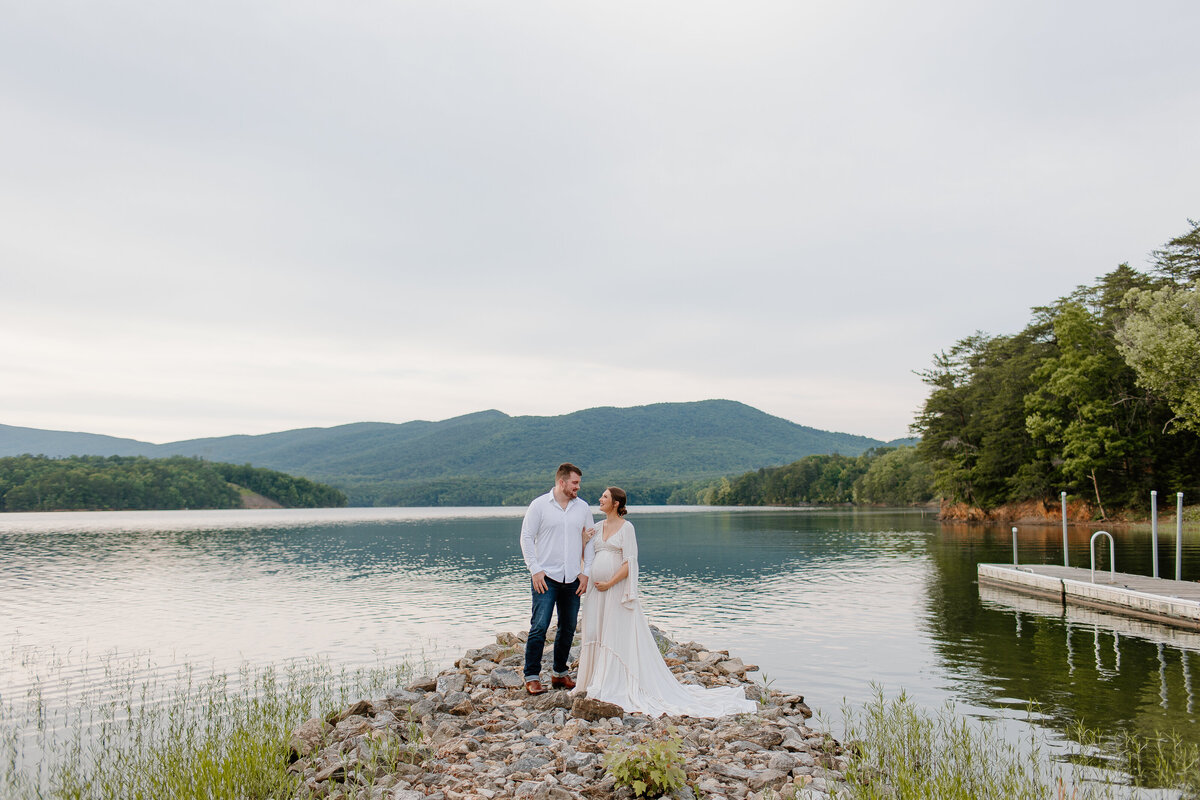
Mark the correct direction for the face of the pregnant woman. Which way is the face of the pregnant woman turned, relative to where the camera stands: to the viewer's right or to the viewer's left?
to the viewer's left

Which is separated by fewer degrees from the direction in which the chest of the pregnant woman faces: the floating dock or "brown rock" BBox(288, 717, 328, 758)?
the brown rock

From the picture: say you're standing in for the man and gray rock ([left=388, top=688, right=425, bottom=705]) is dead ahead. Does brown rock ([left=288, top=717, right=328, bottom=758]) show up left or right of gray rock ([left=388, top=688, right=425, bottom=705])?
left

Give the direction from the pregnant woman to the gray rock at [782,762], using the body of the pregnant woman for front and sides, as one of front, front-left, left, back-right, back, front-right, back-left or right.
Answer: left

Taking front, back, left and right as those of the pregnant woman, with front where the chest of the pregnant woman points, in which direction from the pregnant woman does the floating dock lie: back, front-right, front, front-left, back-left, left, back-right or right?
back

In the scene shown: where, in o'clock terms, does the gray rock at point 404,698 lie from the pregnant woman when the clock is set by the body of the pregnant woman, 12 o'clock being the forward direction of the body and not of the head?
The gray rock is roughly at 2 o'clock from the pregnant woman.

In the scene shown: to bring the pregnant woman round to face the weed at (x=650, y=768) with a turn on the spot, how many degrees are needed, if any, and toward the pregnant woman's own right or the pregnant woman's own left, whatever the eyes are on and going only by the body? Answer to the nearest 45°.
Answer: approximately 45° to the pregnant woman's own left

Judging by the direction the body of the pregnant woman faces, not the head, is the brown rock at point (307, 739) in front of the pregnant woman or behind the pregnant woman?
in front

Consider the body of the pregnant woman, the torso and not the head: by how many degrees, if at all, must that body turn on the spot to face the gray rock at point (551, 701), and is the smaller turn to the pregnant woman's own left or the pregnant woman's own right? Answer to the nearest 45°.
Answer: approximately 45° to the pregnant woman's own right

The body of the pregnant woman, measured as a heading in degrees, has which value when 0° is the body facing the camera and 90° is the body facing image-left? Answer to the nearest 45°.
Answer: approximately 45°

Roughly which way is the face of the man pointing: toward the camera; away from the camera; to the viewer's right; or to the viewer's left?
to the viewer's right

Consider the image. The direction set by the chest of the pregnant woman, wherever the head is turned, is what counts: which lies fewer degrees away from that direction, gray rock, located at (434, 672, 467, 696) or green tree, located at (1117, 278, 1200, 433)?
the gray rock

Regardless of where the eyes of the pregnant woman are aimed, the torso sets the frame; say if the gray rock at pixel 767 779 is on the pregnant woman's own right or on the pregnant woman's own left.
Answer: on the pregnant woman's own left

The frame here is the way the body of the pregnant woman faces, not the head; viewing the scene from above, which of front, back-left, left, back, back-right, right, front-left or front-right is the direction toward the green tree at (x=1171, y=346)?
back

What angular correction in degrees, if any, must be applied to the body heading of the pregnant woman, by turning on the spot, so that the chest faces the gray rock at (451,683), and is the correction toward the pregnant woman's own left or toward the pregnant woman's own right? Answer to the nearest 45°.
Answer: approximately 90° to the pregnant woman's own right

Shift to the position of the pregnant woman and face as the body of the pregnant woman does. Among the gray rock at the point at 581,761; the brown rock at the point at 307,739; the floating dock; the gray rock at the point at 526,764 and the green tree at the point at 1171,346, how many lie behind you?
2
